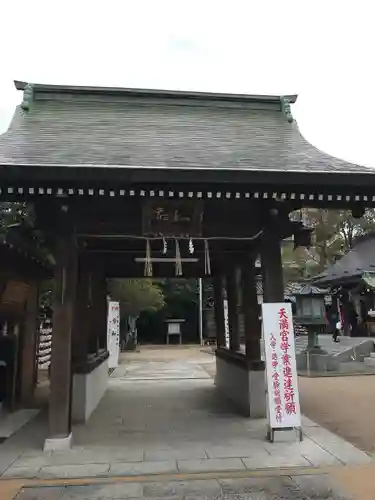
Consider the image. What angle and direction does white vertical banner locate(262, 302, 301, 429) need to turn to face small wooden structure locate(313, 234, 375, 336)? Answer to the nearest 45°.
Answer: approximately 180°

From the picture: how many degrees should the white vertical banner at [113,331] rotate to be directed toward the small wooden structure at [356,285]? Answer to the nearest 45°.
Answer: approximately 90° to its left

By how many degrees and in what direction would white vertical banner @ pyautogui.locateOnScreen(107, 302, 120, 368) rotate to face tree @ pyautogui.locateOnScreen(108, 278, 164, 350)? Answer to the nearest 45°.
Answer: approximately 180°

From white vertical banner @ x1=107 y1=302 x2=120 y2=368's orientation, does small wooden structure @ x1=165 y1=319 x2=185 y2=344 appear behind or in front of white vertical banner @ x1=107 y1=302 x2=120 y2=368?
behind

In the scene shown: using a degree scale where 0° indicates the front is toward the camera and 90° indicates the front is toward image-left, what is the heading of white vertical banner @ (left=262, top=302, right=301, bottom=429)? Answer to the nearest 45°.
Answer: approximately 0°

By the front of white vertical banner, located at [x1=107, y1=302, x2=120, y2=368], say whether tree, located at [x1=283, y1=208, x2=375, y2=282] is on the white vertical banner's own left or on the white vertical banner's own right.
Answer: on the white vertical banner's own left

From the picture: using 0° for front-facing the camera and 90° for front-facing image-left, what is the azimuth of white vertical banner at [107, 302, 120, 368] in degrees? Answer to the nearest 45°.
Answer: approximately 0°
